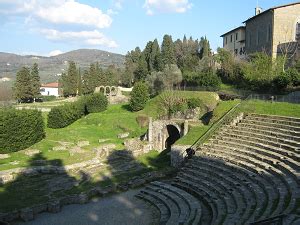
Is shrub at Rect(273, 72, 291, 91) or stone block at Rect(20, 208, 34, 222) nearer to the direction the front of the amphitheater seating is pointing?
the stone block

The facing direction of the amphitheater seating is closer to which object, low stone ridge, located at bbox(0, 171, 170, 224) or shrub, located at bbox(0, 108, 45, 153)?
the low stone ridge

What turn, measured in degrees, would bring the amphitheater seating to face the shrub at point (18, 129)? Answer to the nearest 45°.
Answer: approximately 90° to its right

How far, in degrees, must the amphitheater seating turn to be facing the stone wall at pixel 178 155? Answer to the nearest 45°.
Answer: approximately 90° to its right

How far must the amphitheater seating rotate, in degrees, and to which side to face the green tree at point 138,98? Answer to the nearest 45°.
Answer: approximately 90° to its right

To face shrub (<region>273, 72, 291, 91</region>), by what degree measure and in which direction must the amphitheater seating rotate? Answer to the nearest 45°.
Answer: approximately 135° to its right

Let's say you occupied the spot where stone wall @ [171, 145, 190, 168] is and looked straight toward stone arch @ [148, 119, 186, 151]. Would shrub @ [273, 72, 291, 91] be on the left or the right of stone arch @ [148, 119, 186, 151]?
right

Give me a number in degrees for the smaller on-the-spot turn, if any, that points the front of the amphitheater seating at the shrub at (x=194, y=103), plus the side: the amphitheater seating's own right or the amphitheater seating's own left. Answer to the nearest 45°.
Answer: approximately 135° to the amphitheater seating's own right

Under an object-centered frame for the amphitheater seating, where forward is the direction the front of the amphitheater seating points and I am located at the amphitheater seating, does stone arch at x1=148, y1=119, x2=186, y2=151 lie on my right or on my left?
on my right

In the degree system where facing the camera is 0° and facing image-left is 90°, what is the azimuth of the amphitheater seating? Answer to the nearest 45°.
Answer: approximately 45°
